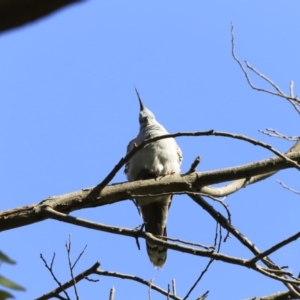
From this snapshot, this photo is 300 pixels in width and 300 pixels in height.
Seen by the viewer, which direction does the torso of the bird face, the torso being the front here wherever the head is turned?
toward the camera

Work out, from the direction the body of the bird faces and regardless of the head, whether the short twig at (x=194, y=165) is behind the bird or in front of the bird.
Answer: in front

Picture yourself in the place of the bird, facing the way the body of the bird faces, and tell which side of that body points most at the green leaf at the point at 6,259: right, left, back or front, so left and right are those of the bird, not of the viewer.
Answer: front
